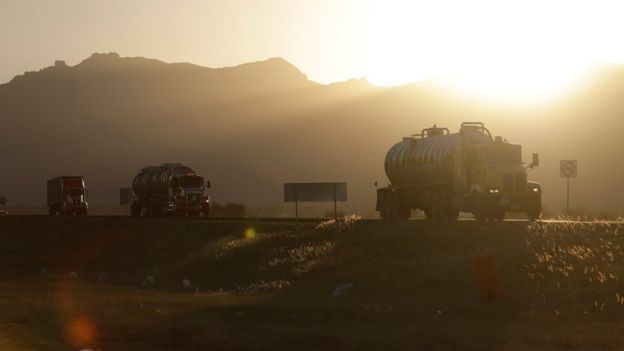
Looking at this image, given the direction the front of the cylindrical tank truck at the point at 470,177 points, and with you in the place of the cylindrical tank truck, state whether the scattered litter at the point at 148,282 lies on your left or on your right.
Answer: on your right

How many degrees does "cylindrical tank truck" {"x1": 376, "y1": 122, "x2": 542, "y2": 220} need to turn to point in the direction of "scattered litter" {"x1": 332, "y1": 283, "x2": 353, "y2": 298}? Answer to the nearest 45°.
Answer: approximately 45° to its right

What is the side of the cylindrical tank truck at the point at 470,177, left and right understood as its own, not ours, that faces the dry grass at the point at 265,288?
right

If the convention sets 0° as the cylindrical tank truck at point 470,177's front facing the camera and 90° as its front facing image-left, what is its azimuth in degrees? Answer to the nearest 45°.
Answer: approximately 315°
